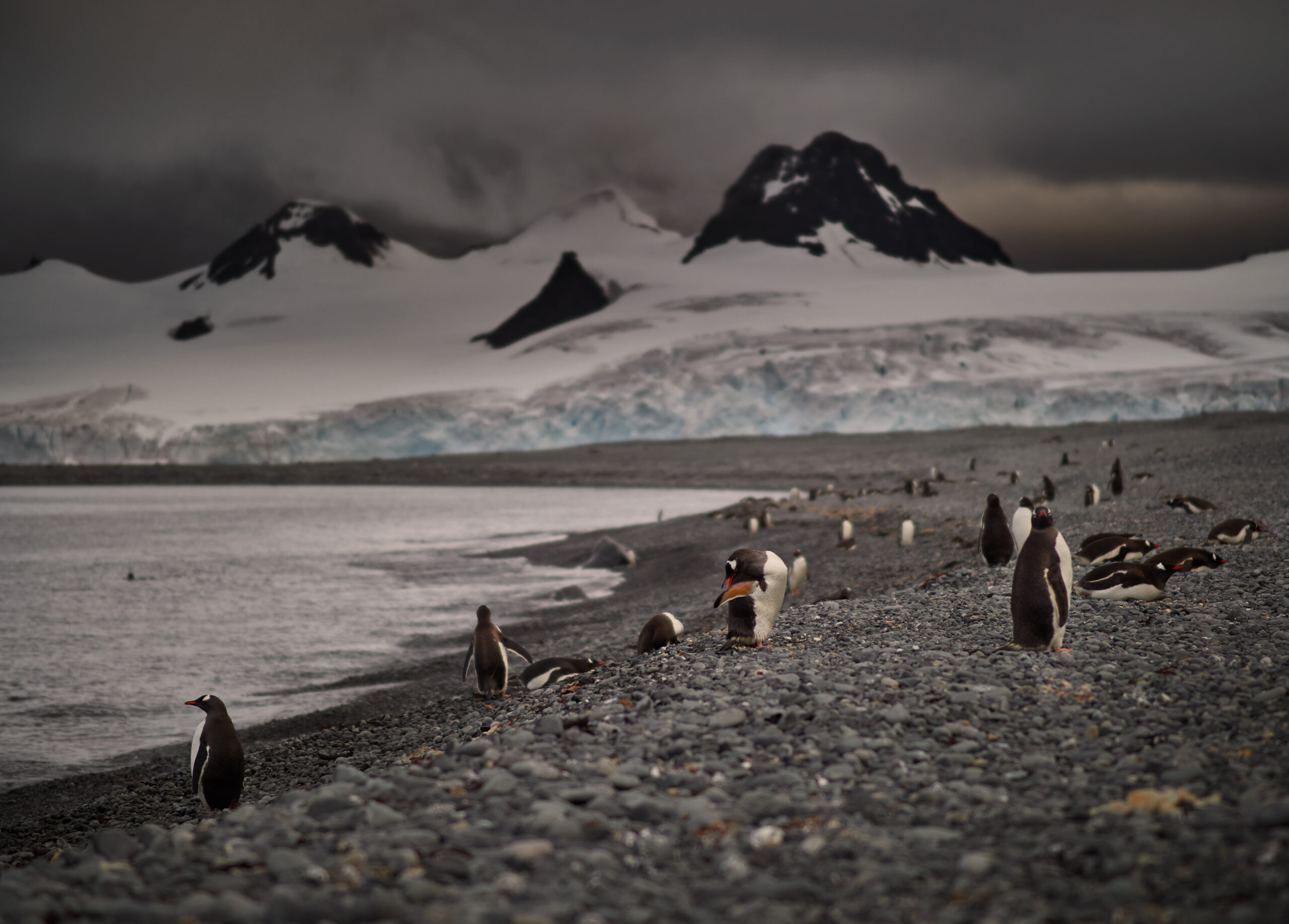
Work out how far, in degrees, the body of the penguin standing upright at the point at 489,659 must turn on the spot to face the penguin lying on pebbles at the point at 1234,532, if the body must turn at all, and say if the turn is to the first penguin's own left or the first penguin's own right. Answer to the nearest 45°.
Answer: approximately 90° to the first penguin's own right

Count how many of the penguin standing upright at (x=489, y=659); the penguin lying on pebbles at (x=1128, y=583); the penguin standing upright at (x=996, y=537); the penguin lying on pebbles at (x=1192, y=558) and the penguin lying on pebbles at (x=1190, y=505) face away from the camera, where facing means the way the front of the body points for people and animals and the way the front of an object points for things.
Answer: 2

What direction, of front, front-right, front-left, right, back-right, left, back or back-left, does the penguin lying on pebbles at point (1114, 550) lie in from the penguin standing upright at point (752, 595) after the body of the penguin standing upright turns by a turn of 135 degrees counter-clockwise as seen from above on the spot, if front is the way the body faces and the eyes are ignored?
right

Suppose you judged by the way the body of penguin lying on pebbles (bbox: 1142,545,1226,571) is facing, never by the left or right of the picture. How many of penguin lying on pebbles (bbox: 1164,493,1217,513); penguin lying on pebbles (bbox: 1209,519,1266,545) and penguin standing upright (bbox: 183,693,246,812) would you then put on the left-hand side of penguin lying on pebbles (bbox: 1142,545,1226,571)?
2

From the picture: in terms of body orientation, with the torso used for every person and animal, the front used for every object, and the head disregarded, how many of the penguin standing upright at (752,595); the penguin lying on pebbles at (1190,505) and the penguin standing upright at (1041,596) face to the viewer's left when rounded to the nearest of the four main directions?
1

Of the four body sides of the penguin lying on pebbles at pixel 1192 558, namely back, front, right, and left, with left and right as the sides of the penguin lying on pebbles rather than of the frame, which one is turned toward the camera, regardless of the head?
right

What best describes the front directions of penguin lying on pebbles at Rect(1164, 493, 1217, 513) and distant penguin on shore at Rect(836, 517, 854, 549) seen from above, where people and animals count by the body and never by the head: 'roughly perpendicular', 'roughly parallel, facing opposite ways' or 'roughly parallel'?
roughly perpendicular

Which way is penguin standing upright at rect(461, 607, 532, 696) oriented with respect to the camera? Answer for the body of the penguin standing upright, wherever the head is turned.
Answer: away from the camera

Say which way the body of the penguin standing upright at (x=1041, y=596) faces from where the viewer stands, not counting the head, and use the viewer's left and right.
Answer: facing away from the viewer and to the right of the viewer

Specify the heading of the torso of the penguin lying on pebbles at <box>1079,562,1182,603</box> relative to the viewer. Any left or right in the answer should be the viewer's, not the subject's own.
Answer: facing to the right of the viewer

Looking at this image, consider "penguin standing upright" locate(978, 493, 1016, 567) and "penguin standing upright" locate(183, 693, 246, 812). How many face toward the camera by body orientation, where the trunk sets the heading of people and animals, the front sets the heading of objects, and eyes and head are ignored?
0

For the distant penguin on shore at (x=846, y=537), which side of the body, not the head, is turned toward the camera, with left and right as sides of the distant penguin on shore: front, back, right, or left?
front
